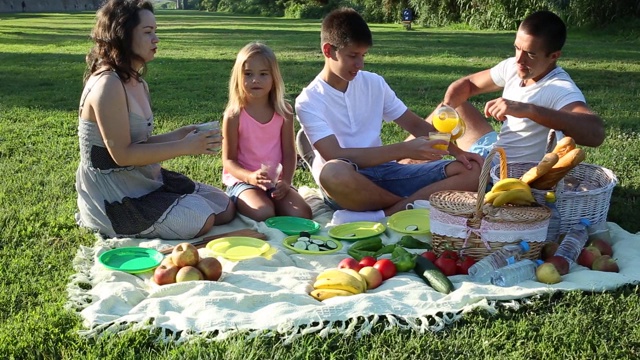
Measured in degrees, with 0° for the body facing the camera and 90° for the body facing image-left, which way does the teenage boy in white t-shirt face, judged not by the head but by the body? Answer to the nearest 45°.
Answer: approximately 315°

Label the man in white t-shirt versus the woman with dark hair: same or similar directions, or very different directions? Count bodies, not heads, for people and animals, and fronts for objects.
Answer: very different directions

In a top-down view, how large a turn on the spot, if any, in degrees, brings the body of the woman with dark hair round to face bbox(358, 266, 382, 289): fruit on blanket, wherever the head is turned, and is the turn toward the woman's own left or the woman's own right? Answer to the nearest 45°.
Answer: approximately 45° to the woman's own right

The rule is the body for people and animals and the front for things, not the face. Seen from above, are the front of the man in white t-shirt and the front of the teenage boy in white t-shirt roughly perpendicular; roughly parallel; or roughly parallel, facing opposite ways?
roughly perpendicular

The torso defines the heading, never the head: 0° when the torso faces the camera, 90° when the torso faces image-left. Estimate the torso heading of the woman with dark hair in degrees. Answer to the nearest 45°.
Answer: approximately 270°

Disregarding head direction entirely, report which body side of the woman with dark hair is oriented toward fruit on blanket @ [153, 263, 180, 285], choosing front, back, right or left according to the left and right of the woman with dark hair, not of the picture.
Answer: right

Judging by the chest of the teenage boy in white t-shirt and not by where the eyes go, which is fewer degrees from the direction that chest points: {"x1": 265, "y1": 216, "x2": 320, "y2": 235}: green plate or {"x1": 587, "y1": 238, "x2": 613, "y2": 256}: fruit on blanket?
the fruit on blanket

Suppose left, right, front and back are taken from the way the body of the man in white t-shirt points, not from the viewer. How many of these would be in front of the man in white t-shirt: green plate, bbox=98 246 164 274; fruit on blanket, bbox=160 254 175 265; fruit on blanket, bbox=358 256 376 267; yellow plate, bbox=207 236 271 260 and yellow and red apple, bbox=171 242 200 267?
5

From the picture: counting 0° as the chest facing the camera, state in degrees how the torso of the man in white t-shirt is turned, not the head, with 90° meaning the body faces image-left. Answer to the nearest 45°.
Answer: approximately 45°

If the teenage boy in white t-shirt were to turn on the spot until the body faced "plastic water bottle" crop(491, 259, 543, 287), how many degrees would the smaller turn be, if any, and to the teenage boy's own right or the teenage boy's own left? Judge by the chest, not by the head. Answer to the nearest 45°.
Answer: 0° — they already face it

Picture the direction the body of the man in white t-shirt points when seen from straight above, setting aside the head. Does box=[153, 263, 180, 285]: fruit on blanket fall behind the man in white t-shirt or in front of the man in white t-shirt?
in front

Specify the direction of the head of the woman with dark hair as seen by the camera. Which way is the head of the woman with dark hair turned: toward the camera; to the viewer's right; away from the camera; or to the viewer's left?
to the viewer's right

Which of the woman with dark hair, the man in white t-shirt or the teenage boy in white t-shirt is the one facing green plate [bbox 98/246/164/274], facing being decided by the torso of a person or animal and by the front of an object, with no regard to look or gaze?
the man in white t-shirt

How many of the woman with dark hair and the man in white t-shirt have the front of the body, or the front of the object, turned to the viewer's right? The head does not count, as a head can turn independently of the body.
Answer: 1
